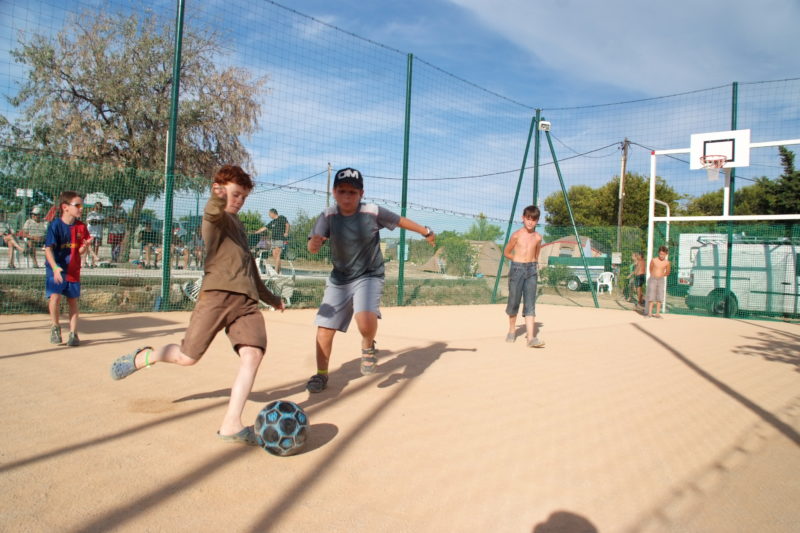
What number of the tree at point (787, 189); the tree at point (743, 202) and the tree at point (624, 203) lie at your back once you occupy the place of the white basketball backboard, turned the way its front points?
3

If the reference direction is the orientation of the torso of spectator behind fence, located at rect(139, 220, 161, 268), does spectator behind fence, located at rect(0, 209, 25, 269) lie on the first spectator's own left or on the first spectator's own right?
on the first spectator's own right

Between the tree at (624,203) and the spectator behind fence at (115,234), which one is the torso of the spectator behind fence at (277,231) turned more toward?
the spectator behind fence

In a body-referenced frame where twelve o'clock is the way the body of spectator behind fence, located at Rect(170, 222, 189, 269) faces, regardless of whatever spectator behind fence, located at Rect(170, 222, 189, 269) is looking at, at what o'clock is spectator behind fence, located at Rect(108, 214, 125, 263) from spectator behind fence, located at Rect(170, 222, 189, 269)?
spectator behind fence, located at Rect(108, 214, 125, 263) is roughly at 3 o'clock from spectator behind fence, located at Rect(170, 222, 189, 269).

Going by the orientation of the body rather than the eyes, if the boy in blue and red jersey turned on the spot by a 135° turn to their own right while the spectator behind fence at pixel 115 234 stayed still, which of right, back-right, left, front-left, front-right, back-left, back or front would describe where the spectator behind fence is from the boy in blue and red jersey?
right

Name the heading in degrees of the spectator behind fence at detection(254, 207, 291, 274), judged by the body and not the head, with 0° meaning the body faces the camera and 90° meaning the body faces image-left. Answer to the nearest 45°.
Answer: approximately 45°

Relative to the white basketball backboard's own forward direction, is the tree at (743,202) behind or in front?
behind

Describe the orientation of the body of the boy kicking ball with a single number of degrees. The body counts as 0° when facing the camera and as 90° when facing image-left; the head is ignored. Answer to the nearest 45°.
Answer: approximately 315°

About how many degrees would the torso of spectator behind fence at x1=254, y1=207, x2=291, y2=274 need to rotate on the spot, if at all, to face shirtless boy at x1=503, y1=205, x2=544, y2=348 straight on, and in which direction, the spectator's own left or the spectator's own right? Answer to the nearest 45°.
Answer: approximately 90° to the spectator's own left

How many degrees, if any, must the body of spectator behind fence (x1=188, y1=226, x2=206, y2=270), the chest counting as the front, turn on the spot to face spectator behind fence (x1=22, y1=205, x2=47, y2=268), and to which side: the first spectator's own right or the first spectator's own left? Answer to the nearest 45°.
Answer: approximately 90° to the first spectator's own right

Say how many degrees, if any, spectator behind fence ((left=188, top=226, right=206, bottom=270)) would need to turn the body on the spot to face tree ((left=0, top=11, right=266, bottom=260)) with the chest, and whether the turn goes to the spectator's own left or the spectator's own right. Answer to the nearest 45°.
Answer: approximately 180°

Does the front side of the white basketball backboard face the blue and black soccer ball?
yes
